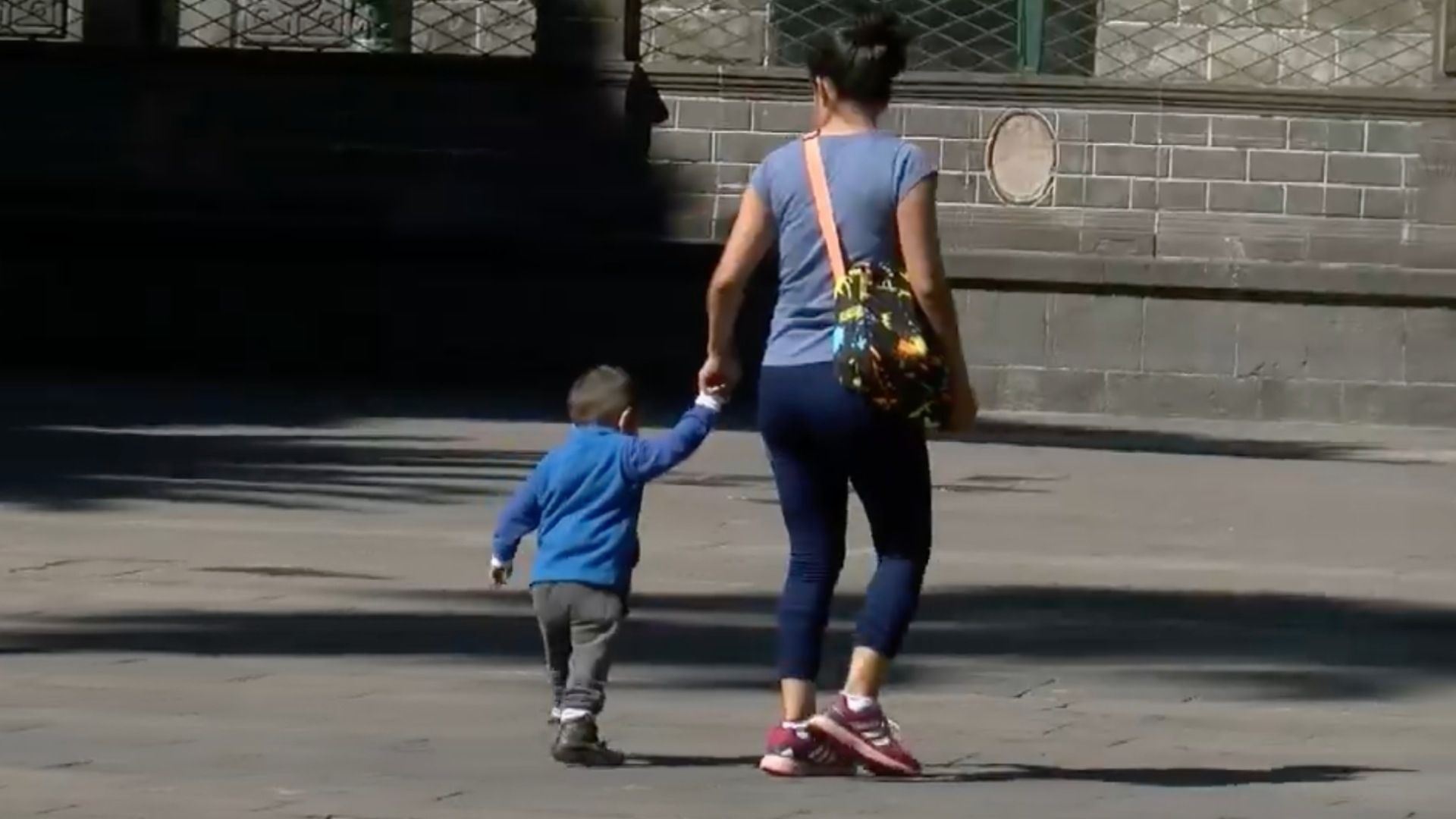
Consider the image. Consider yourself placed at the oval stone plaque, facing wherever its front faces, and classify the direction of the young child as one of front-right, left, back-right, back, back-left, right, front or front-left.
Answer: front

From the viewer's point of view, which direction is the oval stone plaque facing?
toward the camera

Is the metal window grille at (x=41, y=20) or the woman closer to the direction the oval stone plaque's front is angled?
the woman

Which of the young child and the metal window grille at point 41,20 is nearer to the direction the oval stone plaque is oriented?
the young child

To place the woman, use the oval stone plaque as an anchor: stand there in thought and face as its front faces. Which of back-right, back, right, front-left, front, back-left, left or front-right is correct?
front

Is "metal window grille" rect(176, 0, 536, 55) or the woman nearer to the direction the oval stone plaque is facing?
the woman

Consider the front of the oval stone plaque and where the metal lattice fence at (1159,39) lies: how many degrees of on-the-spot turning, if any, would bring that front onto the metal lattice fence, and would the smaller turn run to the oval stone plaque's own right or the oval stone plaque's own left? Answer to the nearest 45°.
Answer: approximately 135° to the oval stone plaque's own left

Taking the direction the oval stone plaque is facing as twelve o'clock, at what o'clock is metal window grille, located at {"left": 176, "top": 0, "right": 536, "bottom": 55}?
The metal window grille is roughly at 3 o'clock from the oval stone plaque.

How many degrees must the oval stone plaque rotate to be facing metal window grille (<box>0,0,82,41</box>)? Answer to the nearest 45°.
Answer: approximately 90° to its right
